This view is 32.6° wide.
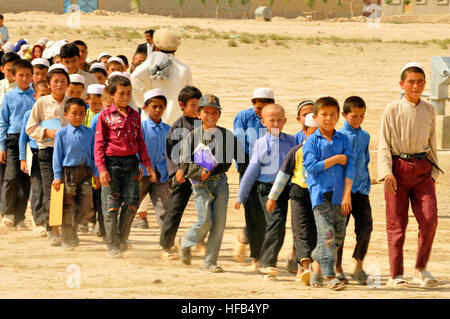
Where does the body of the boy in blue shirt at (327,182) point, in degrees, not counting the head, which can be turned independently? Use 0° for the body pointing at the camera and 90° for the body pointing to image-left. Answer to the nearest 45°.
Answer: approximately 0°

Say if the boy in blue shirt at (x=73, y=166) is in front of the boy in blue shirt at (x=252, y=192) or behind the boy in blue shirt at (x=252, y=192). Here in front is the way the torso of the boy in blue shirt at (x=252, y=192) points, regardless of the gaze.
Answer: behind

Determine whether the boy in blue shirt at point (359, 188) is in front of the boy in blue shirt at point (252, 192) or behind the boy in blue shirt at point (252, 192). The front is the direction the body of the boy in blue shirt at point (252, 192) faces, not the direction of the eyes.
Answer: in front

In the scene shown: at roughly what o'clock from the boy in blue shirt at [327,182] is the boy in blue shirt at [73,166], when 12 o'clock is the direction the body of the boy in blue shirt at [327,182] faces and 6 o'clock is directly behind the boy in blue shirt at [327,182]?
the boy in blue shirt at [73,166] is roughly at 4 o'clock from the boy in blue shirt at [327,182].

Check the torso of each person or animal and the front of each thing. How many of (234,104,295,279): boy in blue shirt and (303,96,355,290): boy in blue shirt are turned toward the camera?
2

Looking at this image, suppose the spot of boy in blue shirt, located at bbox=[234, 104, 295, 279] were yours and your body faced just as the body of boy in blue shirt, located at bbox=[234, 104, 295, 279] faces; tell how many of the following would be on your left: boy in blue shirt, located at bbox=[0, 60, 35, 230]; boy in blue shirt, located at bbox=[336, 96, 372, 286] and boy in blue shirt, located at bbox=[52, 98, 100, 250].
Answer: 1

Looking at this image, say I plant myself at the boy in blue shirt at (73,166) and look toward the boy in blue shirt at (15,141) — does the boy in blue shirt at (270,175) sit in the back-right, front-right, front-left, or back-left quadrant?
back-right

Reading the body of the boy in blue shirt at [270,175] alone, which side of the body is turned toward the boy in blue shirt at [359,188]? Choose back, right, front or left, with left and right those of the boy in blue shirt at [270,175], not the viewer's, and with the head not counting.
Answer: left
